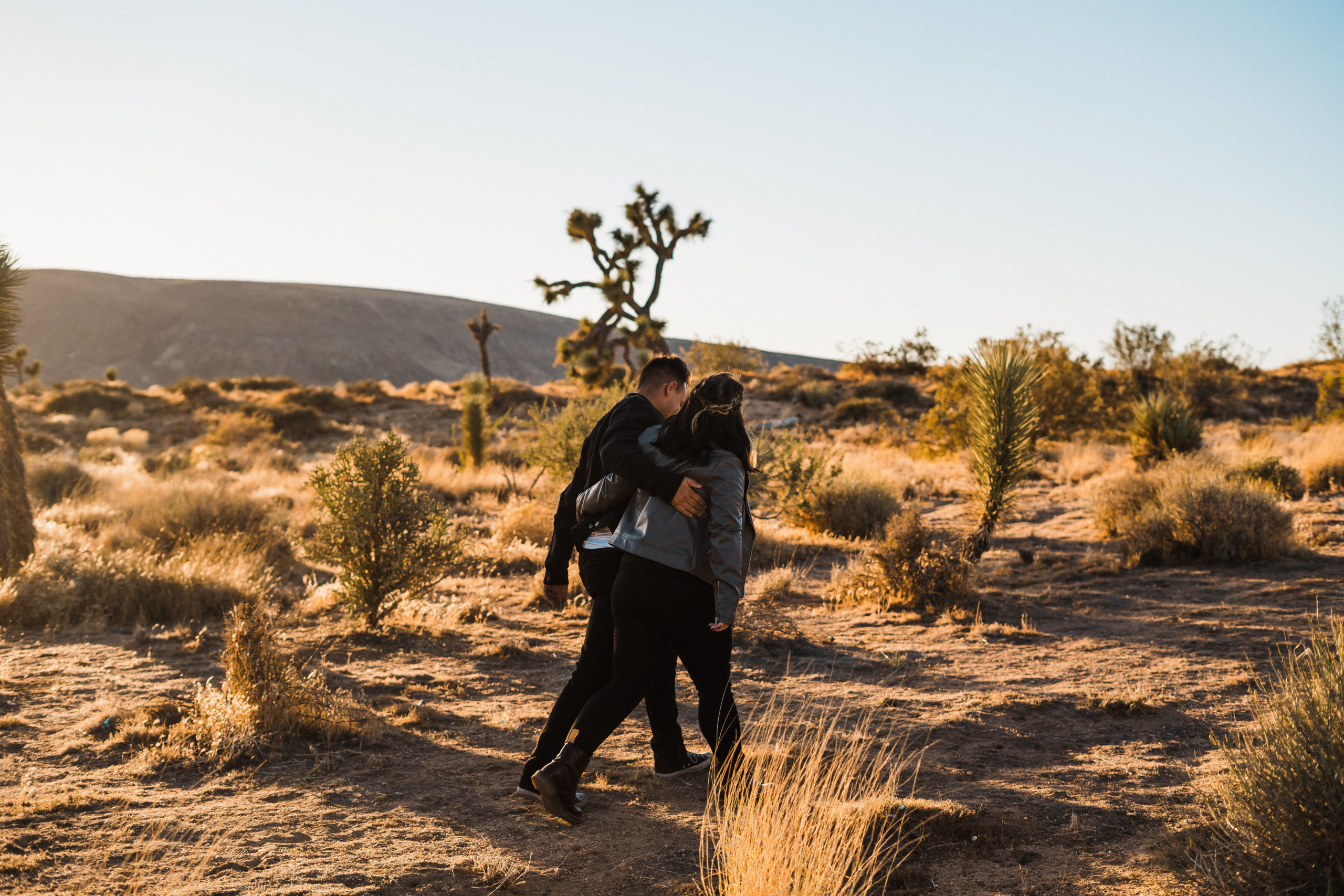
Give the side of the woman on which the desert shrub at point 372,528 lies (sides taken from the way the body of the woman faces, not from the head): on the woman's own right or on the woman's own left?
on the woman's own left

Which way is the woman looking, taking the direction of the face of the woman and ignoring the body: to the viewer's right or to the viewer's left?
to the viewer's left

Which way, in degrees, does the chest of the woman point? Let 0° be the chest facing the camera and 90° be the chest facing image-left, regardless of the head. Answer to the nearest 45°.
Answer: approximately 225°

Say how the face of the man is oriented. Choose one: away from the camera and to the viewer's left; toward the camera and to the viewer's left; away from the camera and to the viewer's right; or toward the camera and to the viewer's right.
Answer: away from the camera and to the viewer's right

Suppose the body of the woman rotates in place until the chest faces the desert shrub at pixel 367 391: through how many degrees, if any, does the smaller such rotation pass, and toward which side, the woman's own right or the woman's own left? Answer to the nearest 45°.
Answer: approximately 45° to the woman's own left
